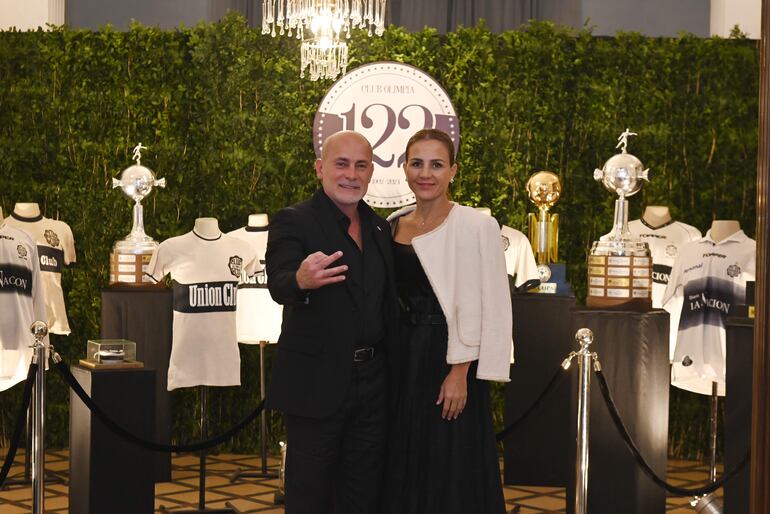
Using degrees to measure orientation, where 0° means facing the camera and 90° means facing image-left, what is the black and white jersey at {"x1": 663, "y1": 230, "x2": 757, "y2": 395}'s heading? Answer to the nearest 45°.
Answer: approximately 0°

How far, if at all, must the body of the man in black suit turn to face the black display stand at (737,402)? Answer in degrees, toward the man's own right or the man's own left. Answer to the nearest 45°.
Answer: approximately 90° to the man's own left

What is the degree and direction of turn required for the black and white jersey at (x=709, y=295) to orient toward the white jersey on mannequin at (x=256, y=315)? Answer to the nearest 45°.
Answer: approximately 90° to its right

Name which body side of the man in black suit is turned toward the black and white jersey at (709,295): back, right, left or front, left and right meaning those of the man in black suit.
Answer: left

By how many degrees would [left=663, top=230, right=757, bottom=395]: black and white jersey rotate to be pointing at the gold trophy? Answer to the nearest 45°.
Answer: approximately 90° to its right

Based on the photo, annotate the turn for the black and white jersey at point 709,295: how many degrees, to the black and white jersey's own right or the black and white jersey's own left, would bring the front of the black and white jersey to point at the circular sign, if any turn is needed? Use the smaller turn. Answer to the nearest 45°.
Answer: approximately 90° to the black and white jersey's own right

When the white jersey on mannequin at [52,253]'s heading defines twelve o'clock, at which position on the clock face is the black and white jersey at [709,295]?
The black and white jersey is roughly at 10 o'clock from the white jersey on mannequin.

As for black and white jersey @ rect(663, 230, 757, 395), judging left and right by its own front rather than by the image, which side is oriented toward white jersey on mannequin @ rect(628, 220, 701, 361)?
back

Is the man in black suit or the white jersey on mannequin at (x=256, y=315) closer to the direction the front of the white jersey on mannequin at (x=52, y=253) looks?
the man in black suit
